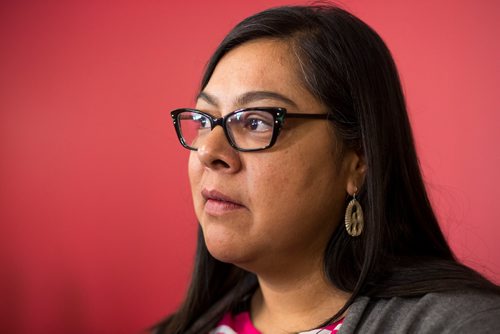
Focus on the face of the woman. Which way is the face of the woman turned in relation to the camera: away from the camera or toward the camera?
toward the camera

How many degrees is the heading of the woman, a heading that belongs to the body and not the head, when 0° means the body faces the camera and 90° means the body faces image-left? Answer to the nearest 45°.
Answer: approximately 45°
